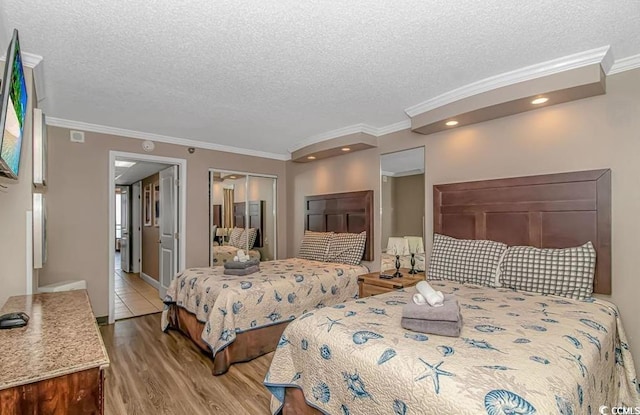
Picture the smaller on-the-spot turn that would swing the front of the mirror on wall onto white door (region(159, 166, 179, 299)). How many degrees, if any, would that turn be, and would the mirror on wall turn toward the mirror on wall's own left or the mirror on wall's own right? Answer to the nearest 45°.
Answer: approximately 45° to the mirror on wall's own right

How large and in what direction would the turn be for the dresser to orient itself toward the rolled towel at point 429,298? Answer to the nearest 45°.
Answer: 0° — it already faces it

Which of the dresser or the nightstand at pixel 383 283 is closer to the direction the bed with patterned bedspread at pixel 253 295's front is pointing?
the dresser

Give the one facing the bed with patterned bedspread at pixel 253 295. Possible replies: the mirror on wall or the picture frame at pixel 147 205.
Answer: the mirror on wall

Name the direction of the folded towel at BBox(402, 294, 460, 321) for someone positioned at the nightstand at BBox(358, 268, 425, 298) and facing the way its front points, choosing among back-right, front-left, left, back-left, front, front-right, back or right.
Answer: front-left

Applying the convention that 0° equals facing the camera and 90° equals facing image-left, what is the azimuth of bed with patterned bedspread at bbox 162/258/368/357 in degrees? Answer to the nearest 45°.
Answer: approximately 45°

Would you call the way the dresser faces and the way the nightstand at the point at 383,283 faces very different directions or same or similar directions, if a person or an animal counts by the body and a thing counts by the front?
very different directions

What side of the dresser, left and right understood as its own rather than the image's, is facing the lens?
right

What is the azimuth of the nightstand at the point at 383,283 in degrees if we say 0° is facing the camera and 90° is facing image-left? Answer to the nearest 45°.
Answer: approximately 45°

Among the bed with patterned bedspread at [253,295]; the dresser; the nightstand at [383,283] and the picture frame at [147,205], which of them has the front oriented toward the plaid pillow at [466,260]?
the dresser
